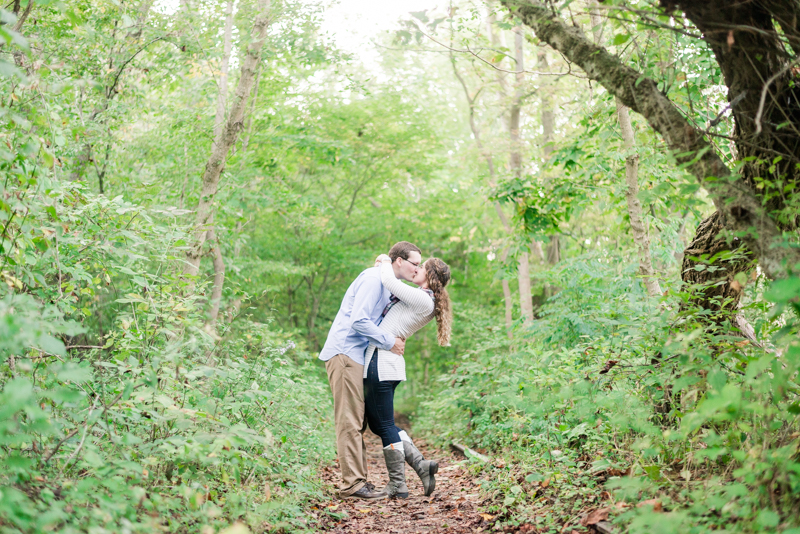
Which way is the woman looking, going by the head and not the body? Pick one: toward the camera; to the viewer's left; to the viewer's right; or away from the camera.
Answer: to the viewer's left

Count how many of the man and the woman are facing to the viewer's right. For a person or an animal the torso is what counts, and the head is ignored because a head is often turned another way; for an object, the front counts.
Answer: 1

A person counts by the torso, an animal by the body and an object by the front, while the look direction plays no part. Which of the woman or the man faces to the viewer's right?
the man

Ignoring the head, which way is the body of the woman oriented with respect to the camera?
to the viewer's left

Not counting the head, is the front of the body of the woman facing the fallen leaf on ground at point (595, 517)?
no

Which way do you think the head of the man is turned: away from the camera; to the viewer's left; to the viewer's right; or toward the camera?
to the viewer's right

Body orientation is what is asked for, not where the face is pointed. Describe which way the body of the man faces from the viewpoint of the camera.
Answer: to the viewer's right

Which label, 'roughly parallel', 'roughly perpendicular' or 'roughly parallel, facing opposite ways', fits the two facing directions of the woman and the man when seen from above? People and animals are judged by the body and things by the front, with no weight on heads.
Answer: roughly parallel, facing opposite ways
